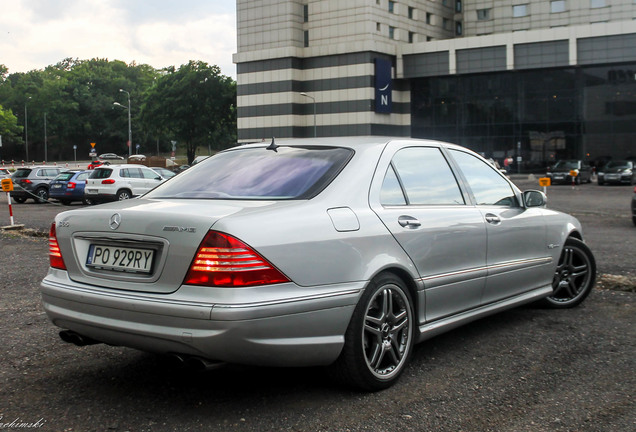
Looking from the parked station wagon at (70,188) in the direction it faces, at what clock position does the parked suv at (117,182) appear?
the parked suv at (117,182) is roughly at 3 o'clock from the parked station wagon at (70,188).

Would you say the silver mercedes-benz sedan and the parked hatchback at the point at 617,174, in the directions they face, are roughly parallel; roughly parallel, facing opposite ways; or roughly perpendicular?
roughly parallel, facing opposite ways

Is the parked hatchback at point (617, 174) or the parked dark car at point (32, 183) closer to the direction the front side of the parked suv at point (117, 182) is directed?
the parked hatchback

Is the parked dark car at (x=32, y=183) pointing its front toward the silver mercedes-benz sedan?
no

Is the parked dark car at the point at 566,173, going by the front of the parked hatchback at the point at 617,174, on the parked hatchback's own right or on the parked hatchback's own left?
on the parked hatchback's own right

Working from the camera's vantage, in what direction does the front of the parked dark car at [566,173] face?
facing the viewer and to the left of the viewer

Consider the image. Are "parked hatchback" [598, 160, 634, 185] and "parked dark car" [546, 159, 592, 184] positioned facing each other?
no

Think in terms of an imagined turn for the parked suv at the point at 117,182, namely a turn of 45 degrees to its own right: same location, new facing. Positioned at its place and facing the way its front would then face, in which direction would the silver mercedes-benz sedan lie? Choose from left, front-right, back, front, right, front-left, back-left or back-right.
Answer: right

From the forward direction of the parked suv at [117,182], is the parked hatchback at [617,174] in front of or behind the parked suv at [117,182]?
in front

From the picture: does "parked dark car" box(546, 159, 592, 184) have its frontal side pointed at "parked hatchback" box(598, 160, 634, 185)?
no

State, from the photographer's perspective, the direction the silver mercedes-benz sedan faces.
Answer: facing away from the viewer and to the right of the viewer

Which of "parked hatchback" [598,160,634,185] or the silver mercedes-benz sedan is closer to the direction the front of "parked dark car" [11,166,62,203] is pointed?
the parked hatchback

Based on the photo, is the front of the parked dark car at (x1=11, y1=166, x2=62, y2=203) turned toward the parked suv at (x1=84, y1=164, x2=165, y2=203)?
no

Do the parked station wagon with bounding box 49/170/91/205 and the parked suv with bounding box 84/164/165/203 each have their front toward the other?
no

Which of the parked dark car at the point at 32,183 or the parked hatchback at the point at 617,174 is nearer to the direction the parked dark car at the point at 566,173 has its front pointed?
the parked dark car

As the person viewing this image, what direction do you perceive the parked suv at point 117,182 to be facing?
facing away from the viewer and to the right of the viewer
